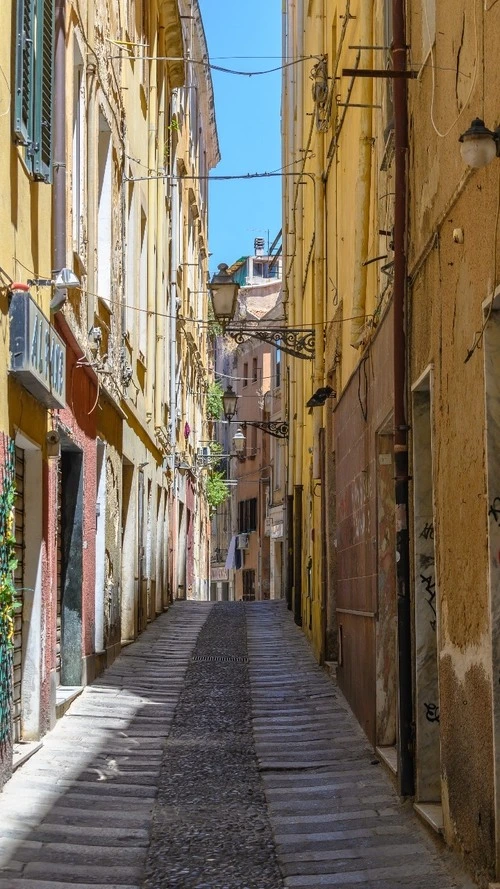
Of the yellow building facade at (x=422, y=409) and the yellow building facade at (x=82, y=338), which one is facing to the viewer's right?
the yellow building facade at (x=82, y=338)

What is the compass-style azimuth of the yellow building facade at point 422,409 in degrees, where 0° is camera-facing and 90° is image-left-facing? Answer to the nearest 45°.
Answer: approximately 90°

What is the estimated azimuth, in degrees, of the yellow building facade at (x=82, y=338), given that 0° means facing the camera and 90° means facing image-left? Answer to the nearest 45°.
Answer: approximately 270°

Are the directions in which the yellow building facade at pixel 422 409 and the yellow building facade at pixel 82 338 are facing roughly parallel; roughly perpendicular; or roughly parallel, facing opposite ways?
roughly parallel, facing opposite ways

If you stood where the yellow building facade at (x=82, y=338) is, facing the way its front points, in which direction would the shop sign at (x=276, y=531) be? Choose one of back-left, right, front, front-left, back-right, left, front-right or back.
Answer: left

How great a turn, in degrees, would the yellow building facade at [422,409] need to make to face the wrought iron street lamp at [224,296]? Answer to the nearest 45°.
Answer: approximately 90° to its right

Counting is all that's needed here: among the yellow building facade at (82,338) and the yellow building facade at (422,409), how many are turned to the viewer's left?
1

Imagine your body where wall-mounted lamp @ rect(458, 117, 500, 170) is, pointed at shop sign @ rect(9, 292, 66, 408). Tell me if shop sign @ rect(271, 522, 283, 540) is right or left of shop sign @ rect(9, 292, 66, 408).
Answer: right

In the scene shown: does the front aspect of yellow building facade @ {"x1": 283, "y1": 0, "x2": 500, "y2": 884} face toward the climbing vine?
yes

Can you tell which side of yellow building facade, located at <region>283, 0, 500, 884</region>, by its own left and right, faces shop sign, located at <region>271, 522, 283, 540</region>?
right

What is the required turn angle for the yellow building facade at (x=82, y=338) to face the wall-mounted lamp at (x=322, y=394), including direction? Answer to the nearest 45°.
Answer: approximately 45° to its left

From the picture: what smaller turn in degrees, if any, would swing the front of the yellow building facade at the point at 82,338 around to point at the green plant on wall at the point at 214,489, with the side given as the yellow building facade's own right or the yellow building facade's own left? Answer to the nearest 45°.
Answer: approximately 90° to the yellow building facade's own left
